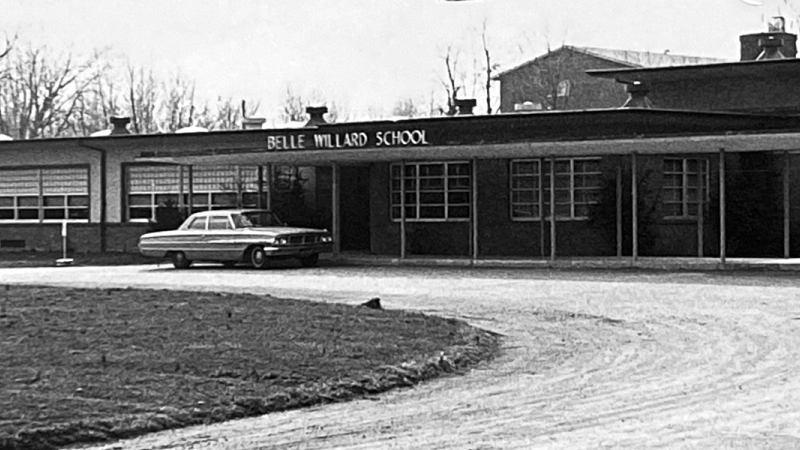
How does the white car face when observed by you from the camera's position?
facing the viewer and to the right of the viewer
